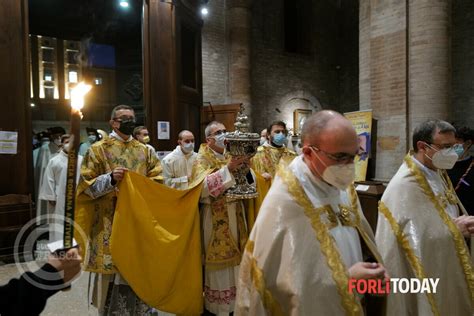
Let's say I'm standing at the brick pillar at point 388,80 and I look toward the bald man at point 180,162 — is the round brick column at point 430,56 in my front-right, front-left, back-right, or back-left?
back-left

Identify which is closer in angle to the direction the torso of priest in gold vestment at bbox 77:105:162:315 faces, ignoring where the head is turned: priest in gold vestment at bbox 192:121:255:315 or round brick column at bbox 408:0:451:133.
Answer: the priest in gold vestment

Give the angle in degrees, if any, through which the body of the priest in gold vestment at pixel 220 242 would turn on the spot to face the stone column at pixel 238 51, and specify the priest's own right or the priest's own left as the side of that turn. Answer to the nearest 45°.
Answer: approximately 135° to the priest's own left

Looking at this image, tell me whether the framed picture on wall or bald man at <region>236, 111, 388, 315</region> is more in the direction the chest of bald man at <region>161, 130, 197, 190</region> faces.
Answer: the bald man

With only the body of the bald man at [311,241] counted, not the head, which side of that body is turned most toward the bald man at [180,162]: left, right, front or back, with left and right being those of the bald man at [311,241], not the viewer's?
back

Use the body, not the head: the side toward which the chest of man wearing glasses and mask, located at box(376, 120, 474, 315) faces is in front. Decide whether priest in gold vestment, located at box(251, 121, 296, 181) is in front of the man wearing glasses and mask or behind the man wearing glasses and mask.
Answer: behind

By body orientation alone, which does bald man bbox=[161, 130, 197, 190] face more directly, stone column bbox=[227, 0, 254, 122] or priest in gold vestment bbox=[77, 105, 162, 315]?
the priest in gold vestment

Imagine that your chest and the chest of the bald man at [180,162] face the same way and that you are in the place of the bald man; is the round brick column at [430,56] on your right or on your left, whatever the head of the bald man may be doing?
on your left
